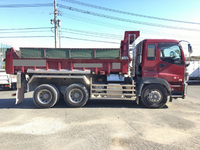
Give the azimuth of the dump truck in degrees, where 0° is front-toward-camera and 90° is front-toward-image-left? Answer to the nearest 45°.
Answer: approximately 270°
